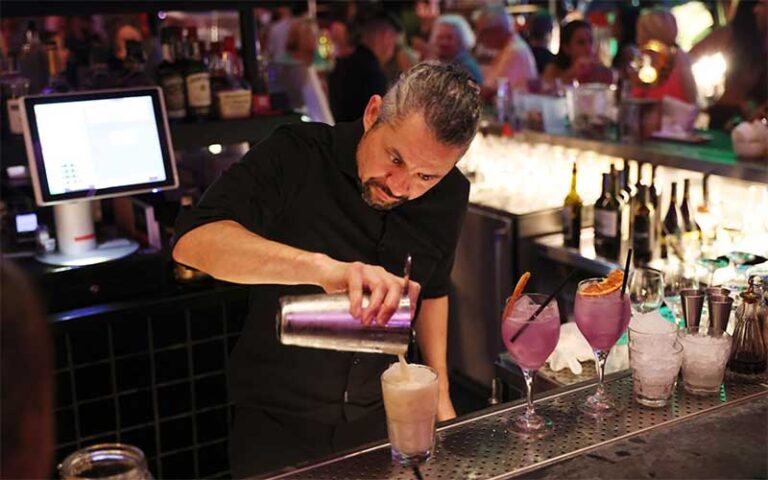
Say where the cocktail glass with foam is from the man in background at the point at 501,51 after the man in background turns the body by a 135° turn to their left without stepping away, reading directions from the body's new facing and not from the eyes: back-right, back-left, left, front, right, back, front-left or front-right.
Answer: right

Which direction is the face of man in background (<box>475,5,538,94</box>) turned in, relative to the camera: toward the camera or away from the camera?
toward the camera

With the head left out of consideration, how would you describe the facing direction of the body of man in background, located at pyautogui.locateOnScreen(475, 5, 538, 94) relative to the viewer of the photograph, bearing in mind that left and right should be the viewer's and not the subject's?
facing the viewer and to the left of the viewer

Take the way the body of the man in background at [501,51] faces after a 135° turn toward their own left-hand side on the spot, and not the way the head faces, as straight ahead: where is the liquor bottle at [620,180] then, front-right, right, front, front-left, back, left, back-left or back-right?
right

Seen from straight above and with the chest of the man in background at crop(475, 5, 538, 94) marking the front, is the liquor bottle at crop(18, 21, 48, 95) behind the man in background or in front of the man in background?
in front

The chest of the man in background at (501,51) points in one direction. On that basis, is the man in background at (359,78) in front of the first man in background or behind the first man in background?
in front

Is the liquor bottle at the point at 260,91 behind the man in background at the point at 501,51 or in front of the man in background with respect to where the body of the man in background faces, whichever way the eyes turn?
in front

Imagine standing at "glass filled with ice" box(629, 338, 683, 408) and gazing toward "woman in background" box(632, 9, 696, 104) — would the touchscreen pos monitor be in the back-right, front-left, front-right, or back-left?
front-left

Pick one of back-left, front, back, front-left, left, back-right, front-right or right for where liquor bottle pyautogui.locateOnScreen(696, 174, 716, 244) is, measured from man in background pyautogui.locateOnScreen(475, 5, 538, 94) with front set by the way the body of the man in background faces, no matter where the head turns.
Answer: front-left
